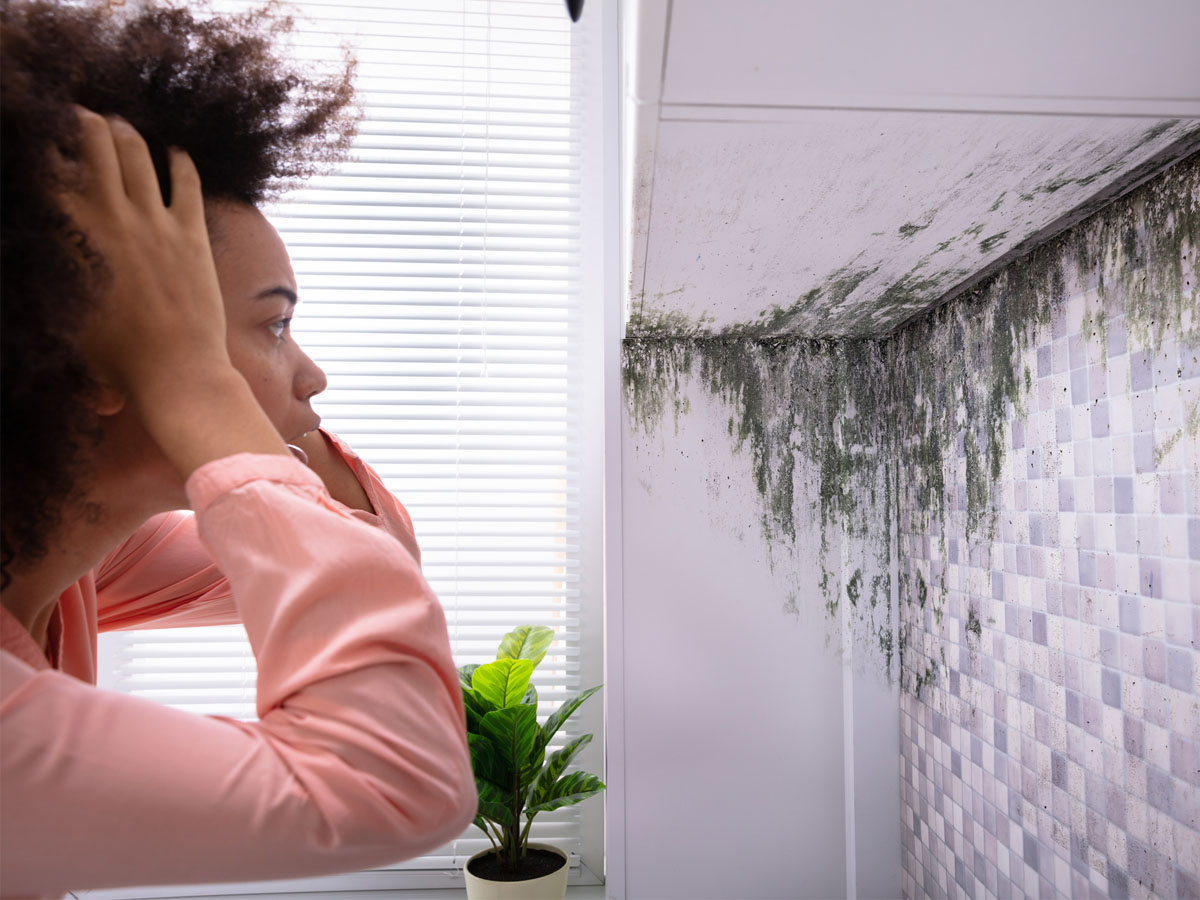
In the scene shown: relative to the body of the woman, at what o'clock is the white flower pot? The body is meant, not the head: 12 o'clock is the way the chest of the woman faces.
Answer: The white flower pot is roughly at 10 o'clock from the woman.

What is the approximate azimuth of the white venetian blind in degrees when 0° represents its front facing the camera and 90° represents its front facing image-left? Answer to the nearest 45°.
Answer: approximately 0°

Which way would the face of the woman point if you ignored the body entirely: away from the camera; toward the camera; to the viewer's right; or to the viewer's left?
to the viewer's right

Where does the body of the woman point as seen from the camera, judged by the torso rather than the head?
to the viewer's right

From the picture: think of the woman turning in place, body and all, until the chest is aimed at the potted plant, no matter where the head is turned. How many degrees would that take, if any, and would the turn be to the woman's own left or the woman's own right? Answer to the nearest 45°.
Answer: approximately 45° to the woman's own left

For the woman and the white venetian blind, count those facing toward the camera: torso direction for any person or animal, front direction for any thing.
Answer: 1

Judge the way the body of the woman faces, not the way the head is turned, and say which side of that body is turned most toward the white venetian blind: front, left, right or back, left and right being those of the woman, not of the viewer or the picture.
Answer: left

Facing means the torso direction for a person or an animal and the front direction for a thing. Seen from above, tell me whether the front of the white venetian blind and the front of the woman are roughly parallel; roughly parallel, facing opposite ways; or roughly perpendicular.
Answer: roughly perpendicular

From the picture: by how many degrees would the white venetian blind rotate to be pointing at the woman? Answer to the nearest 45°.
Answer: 0° — it already faces them
